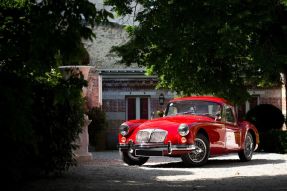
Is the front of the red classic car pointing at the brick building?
no

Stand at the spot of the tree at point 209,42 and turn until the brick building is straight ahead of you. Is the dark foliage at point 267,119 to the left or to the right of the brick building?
right

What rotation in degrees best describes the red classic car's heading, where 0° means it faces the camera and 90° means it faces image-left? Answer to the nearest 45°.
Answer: approximately 45°

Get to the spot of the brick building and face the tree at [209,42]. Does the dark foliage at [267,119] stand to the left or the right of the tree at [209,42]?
left

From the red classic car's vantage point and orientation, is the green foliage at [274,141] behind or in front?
behind

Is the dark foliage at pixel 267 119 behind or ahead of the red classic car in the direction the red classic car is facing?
behind

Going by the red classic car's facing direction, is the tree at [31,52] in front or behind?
in front

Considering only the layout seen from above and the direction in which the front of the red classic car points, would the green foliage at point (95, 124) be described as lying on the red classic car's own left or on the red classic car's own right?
on the red classic car's own right
